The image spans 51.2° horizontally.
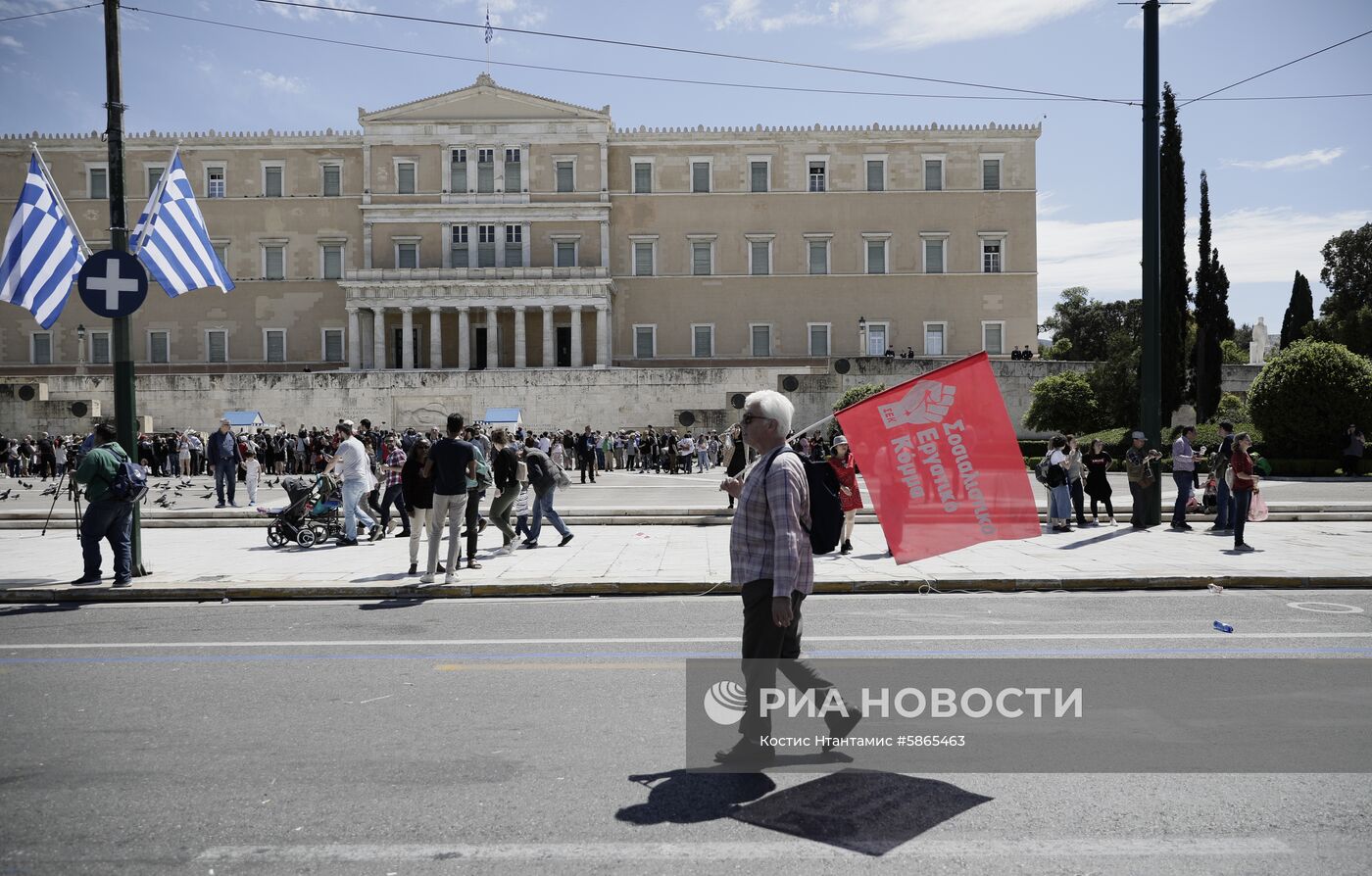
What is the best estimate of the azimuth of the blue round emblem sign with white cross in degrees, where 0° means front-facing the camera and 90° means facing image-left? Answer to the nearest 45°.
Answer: approximately 0°

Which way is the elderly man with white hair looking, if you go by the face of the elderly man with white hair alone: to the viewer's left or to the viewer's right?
to the viewer's left

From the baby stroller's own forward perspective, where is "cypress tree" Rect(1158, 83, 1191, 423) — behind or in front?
behind

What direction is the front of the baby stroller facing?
to the viewer's left

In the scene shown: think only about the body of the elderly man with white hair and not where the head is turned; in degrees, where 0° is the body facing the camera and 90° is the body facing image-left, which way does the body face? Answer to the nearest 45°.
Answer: approximately 90°

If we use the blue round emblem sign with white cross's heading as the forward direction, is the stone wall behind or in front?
behind

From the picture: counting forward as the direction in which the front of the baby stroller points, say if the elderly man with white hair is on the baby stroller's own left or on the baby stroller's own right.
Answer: on the baby stroller's own left

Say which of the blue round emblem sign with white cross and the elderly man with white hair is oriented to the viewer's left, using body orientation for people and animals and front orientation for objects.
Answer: the elderly man with white hair

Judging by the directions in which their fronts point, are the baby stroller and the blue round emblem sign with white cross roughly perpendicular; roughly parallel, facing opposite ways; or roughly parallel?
roughly perpendicular
